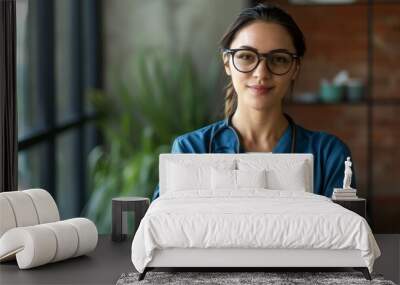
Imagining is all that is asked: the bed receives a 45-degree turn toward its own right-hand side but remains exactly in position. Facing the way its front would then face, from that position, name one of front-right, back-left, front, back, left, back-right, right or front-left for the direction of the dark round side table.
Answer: right

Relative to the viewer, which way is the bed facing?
toward the camera

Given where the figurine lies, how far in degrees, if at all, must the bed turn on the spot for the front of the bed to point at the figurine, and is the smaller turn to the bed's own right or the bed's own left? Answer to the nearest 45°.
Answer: approximately 135° to the bed's own left

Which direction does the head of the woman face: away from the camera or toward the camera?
toward the camera
